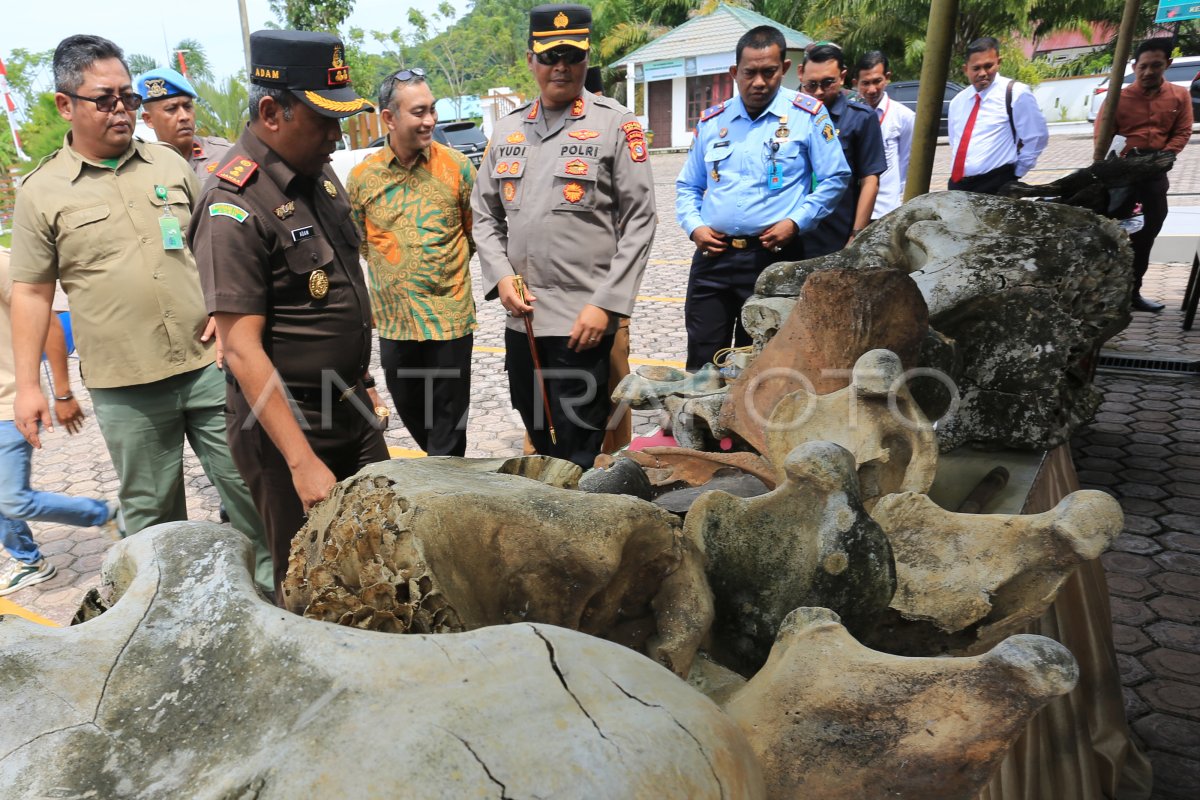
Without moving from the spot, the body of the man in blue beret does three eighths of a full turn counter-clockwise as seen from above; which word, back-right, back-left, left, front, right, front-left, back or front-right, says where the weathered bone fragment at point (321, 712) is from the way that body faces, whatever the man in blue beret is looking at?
back

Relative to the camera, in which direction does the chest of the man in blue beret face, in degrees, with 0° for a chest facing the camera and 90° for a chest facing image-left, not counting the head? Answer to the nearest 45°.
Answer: approximately 315°

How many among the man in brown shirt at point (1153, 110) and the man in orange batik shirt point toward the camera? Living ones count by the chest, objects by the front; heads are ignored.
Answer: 2

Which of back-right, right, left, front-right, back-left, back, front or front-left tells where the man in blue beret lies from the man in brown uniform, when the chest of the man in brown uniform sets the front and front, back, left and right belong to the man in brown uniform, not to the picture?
back-left

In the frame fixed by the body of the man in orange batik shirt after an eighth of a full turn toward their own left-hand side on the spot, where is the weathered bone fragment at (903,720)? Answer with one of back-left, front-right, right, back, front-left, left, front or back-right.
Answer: front-right

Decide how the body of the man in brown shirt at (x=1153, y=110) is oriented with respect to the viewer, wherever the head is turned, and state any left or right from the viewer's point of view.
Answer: facing the viewer

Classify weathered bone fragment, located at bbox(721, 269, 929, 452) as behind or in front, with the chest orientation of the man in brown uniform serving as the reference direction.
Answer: in front

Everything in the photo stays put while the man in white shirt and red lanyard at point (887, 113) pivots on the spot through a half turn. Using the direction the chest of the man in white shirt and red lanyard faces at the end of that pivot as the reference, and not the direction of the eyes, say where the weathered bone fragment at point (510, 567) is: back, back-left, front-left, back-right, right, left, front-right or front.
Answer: back-right

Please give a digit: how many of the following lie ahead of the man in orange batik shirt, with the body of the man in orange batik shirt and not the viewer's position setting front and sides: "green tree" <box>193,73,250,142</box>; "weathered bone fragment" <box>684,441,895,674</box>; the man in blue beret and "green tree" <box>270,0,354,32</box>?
1

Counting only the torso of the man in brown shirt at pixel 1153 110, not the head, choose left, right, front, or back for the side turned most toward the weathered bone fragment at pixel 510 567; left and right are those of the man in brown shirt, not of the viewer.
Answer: front

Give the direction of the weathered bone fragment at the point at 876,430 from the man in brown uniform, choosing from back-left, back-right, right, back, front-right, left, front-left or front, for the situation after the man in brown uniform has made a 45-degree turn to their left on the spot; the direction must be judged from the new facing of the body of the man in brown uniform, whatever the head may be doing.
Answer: front-right

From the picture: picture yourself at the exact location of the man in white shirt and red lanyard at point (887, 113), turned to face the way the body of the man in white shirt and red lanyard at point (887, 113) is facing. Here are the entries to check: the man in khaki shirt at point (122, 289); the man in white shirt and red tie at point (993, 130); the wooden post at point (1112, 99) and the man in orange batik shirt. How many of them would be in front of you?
2

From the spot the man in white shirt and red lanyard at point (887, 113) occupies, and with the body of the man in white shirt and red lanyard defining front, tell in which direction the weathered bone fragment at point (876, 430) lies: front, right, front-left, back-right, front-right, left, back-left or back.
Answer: front-left

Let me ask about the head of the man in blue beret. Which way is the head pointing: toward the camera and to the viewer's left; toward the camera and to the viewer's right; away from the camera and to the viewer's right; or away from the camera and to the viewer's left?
toward the camera and to the viewer's right

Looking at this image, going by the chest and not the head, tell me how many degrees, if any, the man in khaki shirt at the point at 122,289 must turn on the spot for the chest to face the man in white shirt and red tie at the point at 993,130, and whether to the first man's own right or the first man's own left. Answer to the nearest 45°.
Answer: approximately 45° to the first man's own left
